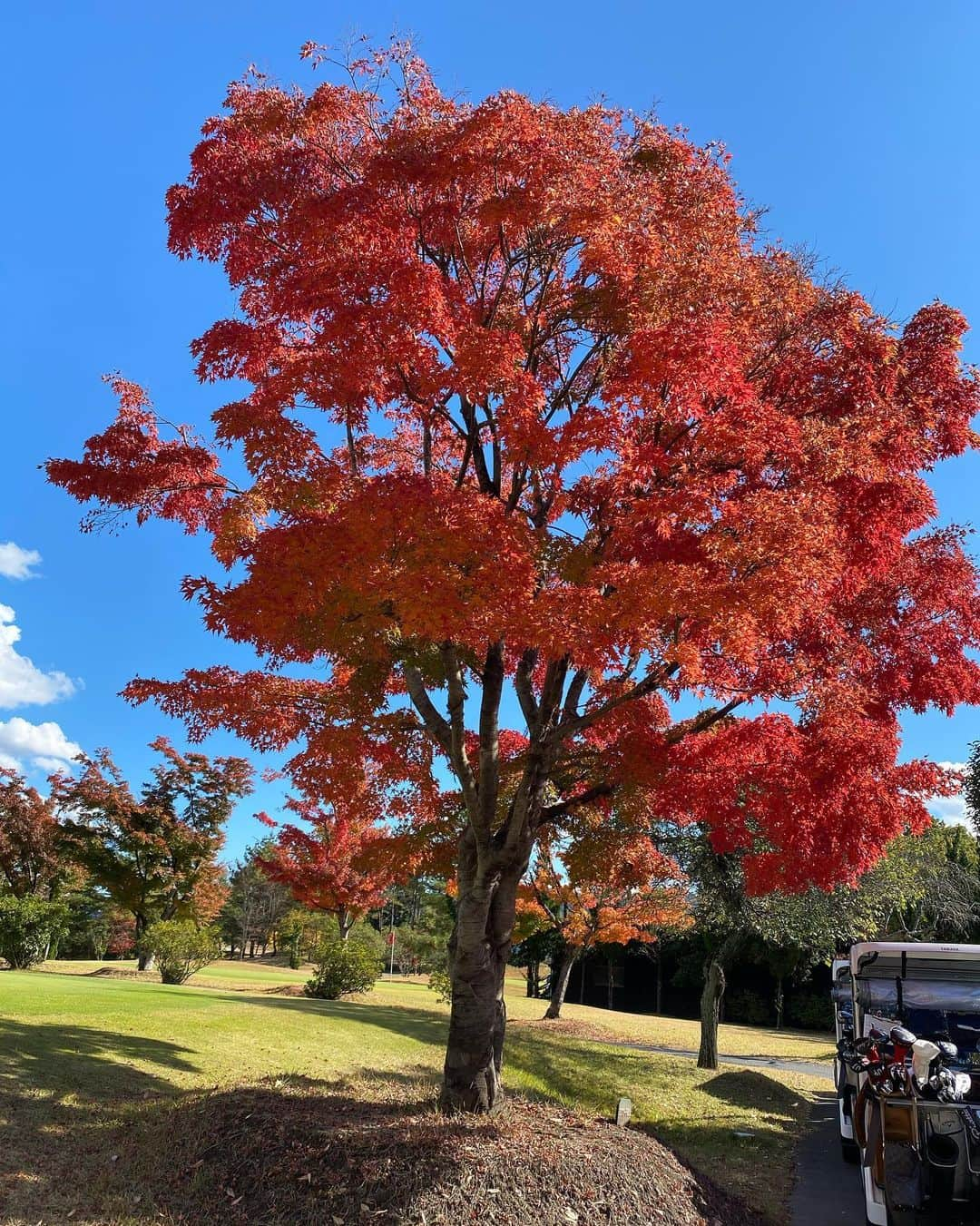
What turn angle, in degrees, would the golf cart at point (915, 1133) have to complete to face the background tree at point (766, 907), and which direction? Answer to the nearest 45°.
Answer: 0° — it already faces it

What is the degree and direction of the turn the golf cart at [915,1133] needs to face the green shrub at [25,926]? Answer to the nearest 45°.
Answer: approximately 45° to its left

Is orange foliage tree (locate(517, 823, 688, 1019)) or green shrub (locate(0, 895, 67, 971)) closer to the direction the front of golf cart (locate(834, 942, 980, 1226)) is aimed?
the orange foliage tree

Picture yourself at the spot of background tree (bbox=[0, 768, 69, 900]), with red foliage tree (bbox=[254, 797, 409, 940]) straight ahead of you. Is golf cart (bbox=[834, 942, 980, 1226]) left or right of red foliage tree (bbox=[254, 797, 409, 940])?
right

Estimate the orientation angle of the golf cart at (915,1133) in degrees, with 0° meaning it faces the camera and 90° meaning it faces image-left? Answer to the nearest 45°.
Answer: approximately 180°

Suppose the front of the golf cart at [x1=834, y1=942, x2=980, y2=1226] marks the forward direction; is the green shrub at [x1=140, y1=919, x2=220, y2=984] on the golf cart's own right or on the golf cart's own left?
on the golf cart's own left

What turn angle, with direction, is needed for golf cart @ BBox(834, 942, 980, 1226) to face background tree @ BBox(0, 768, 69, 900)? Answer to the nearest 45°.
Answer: approximately 45° to its left

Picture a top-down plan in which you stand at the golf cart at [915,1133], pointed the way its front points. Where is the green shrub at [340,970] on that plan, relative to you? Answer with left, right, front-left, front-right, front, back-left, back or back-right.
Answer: front-left
